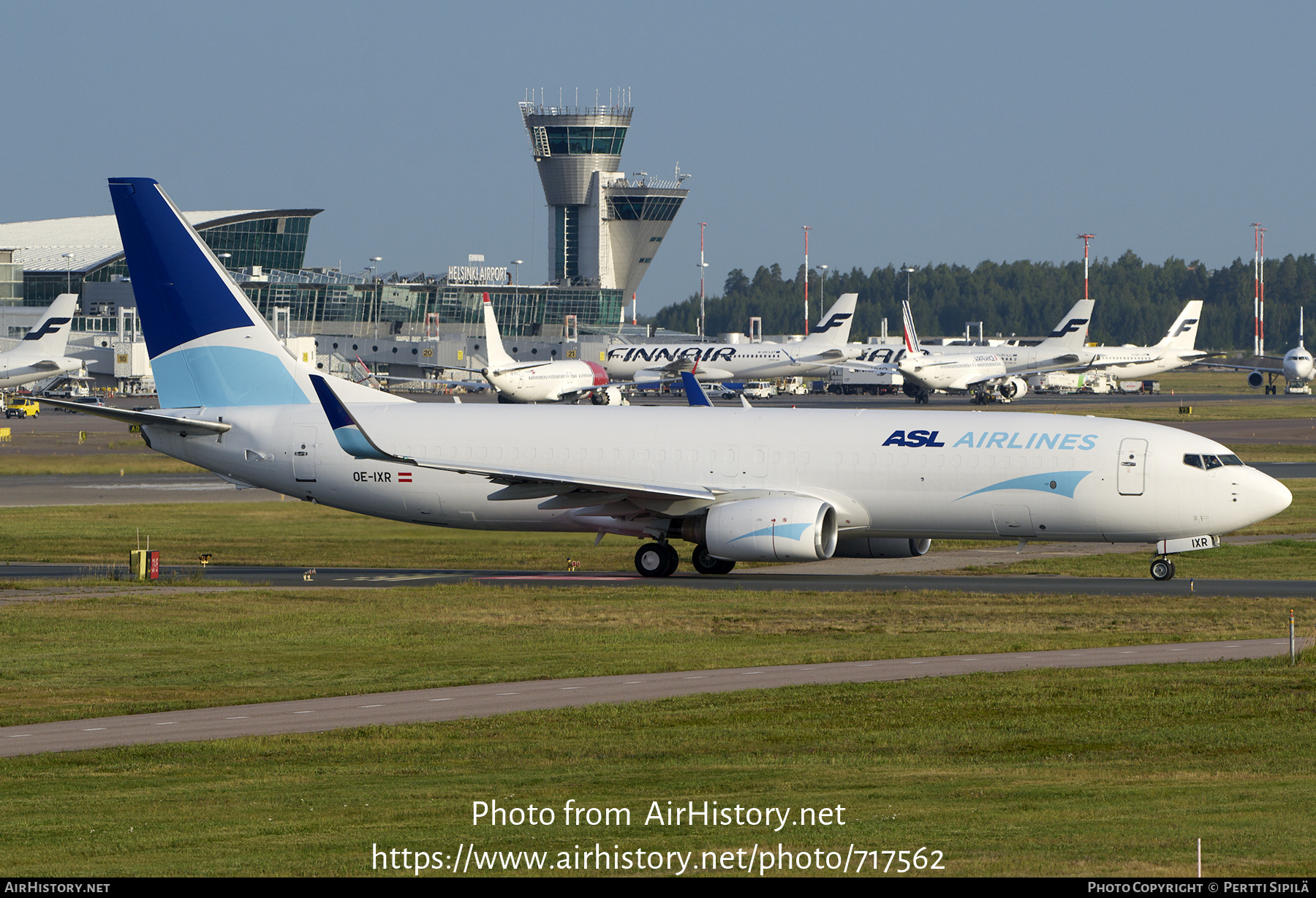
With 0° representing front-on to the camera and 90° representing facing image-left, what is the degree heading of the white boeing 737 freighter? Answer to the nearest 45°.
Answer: approximately 270°
